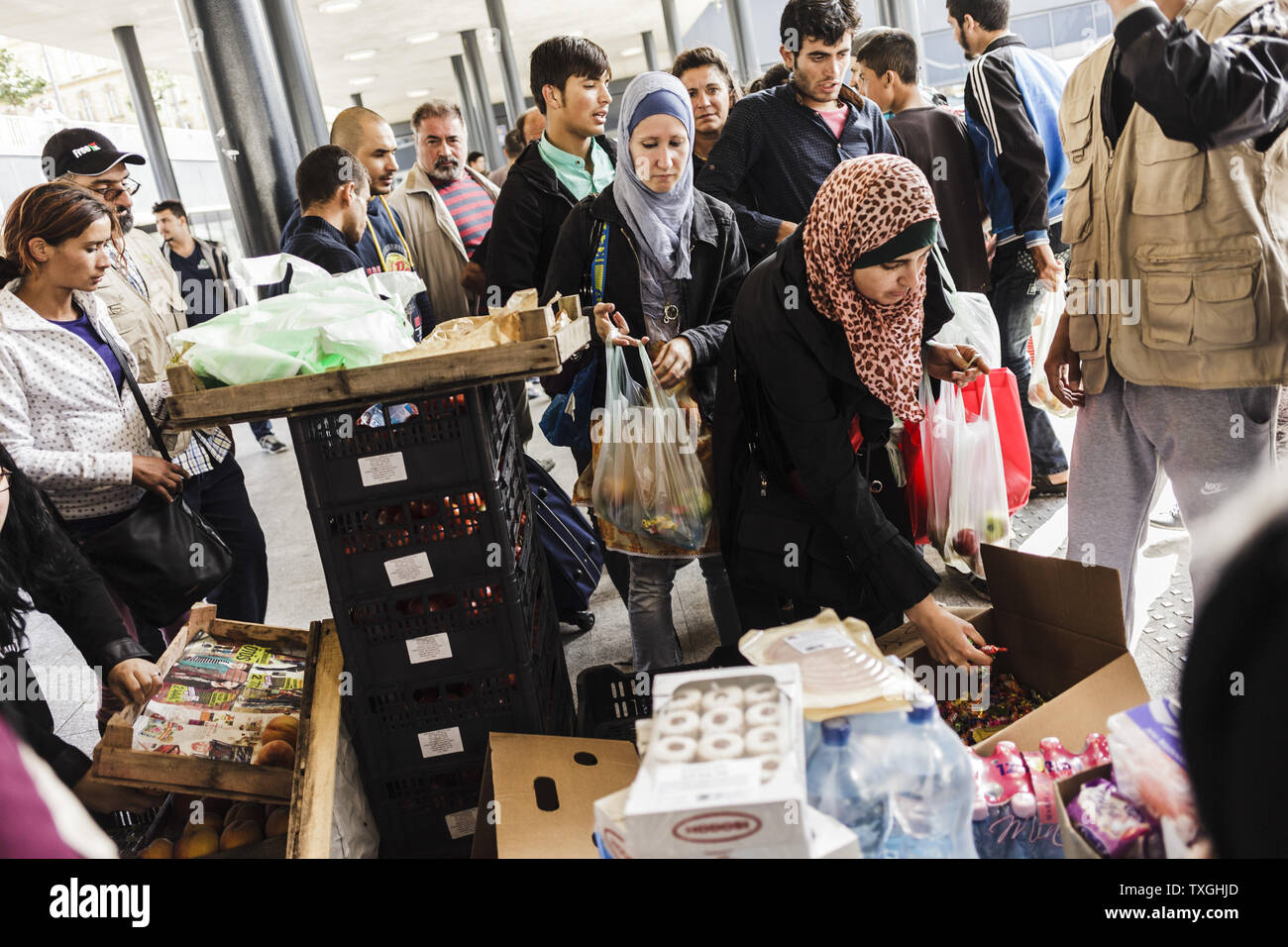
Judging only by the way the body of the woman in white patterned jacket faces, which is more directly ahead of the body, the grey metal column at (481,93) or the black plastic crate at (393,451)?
the black plastic crate

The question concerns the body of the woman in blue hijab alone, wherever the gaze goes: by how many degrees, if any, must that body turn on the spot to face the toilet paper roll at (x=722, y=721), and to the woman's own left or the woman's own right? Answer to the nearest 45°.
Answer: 0° — they already face it

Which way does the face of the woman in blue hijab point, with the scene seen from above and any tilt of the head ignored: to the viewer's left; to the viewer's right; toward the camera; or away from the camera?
toward the camera

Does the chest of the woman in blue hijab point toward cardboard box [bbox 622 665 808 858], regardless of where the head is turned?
yes

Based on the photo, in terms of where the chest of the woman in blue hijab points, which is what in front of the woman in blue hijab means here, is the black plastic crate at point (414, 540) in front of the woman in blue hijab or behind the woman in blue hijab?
in front

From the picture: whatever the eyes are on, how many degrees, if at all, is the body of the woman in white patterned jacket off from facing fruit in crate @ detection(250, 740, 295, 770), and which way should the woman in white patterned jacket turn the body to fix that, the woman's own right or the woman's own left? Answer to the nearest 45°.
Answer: approximately 45° to the woman's own right

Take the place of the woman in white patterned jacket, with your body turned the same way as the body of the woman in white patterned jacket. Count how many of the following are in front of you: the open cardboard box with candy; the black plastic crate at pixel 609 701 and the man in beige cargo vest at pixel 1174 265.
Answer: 3

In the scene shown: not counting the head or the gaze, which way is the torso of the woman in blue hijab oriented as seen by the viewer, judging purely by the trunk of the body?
toward the camera

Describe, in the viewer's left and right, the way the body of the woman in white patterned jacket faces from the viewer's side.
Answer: facing the viewer and to the right of the viewer

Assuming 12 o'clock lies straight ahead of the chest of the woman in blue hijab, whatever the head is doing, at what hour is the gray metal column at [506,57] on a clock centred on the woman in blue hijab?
The gray metal column is roughly at 6 o'clock from the woman in blue hijab.

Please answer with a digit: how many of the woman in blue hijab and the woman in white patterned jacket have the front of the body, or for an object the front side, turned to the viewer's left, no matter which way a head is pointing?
0

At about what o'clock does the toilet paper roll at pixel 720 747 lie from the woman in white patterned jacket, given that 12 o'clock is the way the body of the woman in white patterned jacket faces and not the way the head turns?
The toilet paper roll is roughly at 1 o'clock from the woman in white patterned jacket.

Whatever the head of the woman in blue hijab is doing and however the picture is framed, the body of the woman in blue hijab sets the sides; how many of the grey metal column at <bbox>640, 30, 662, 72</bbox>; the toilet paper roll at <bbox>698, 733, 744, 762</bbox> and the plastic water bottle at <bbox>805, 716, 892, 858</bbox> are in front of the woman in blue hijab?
2

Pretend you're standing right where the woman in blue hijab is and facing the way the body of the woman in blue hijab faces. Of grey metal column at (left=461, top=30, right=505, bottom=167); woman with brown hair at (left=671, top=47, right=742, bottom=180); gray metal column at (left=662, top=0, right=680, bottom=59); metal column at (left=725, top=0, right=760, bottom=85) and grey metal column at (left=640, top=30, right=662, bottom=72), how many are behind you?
5

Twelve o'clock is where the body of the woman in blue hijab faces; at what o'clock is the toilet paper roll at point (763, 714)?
The toilet paper roll is roughly at 12 o'clock from the woman in blue hijab.

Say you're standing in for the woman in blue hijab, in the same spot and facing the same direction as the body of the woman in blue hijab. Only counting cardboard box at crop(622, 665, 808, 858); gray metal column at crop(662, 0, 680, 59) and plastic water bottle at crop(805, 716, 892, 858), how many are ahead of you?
2

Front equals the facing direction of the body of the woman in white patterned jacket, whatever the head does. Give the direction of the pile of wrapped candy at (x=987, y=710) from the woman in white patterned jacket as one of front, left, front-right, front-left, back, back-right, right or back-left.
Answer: front

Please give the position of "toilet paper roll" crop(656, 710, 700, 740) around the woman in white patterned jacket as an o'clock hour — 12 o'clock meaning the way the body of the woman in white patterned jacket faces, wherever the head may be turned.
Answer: The toilet paper roll is roughly at 1 o'clock from the woman in white patterned jacket.

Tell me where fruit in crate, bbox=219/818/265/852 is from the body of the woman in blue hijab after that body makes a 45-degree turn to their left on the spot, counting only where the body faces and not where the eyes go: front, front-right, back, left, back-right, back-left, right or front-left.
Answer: right
